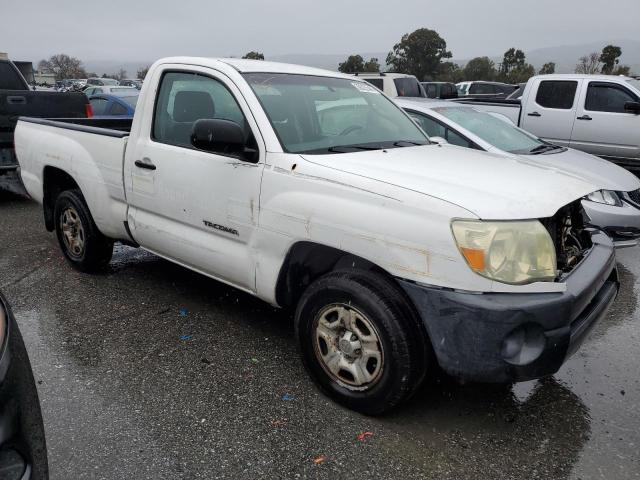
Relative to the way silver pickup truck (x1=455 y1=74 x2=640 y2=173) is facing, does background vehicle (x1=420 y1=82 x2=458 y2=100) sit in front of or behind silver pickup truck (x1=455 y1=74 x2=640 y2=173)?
behind

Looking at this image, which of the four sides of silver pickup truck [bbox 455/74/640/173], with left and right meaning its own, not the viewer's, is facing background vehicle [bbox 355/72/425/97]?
back

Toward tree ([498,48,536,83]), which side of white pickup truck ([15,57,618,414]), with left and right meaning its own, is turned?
left

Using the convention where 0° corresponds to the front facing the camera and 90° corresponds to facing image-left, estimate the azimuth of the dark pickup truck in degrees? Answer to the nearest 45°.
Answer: approximately 90°

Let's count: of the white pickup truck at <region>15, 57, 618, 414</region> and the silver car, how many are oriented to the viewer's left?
0

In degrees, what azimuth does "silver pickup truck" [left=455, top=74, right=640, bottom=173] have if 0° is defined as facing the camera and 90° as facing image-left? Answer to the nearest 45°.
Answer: approximately 315°

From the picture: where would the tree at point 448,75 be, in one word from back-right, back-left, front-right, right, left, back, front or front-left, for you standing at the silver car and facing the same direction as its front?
back-left

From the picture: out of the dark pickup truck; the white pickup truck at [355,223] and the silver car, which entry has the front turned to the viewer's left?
the dark pickup truck
